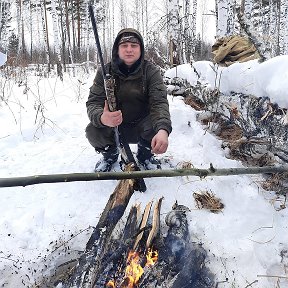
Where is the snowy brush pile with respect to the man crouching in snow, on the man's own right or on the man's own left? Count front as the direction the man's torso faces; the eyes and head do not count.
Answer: on the man's own left

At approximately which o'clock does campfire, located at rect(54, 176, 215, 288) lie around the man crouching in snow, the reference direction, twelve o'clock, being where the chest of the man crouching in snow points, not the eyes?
The campfire is roughly at 12 o'clock from the man crouching in snow.

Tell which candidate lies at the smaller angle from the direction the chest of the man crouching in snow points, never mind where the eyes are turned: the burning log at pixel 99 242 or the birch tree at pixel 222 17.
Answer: the burning log

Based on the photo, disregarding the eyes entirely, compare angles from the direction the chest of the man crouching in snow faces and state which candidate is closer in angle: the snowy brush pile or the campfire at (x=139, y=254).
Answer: the campfire

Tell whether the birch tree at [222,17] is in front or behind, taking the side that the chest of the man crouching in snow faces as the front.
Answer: behind

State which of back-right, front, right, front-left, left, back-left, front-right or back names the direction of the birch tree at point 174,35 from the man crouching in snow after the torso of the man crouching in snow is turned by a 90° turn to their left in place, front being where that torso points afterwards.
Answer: left

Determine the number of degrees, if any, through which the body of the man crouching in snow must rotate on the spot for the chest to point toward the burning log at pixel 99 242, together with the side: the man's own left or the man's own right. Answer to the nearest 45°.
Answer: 0° — they already face it

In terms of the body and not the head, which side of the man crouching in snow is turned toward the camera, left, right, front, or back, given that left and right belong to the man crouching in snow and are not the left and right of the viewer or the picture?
front

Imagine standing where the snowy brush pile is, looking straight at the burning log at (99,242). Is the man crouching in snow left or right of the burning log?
right
